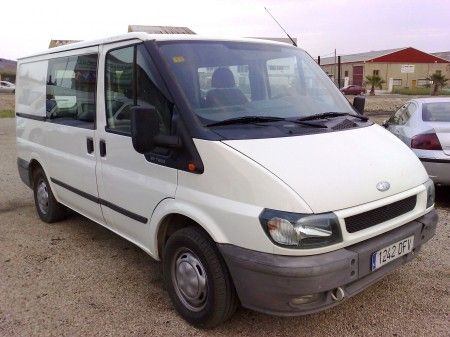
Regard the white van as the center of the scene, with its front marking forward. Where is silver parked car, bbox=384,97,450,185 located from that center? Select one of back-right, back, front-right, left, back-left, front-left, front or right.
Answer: left

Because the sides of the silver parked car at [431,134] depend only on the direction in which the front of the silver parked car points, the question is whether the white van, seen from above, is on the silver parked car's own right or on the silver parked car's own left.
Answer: on the silver parked car's own left

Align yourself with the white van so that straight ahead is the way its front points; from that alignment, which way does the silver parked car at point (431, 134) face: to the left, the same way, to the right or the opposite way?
the opposite way

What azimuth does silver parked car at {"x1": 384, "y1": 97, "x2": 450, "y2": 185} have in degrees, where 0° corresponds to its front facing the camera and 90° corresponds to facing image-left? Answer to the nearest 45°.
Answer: approximately 135°

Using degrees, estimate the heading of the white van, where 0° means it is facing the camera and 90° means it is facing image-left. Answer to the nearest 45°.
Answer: approximately 315°
